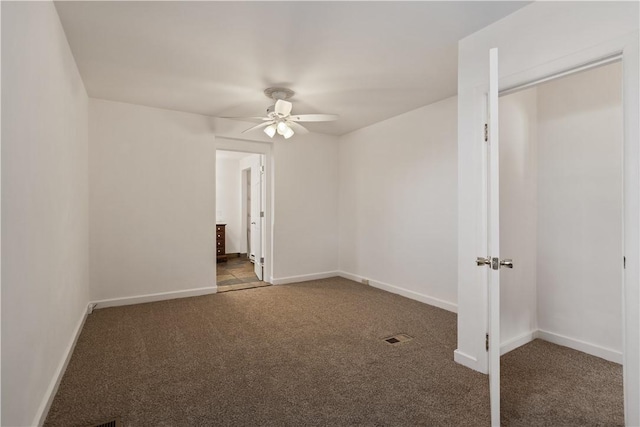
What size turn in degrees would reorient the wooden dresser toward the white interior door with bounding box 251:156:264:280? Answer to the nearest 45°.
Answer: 0° — it already faces it

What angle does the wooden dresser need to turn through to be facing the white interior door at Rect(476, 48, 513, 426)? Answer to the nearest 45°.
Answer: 0° — it already faces it

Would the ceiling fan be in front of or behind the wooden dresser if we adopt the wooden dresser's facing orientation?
in front
